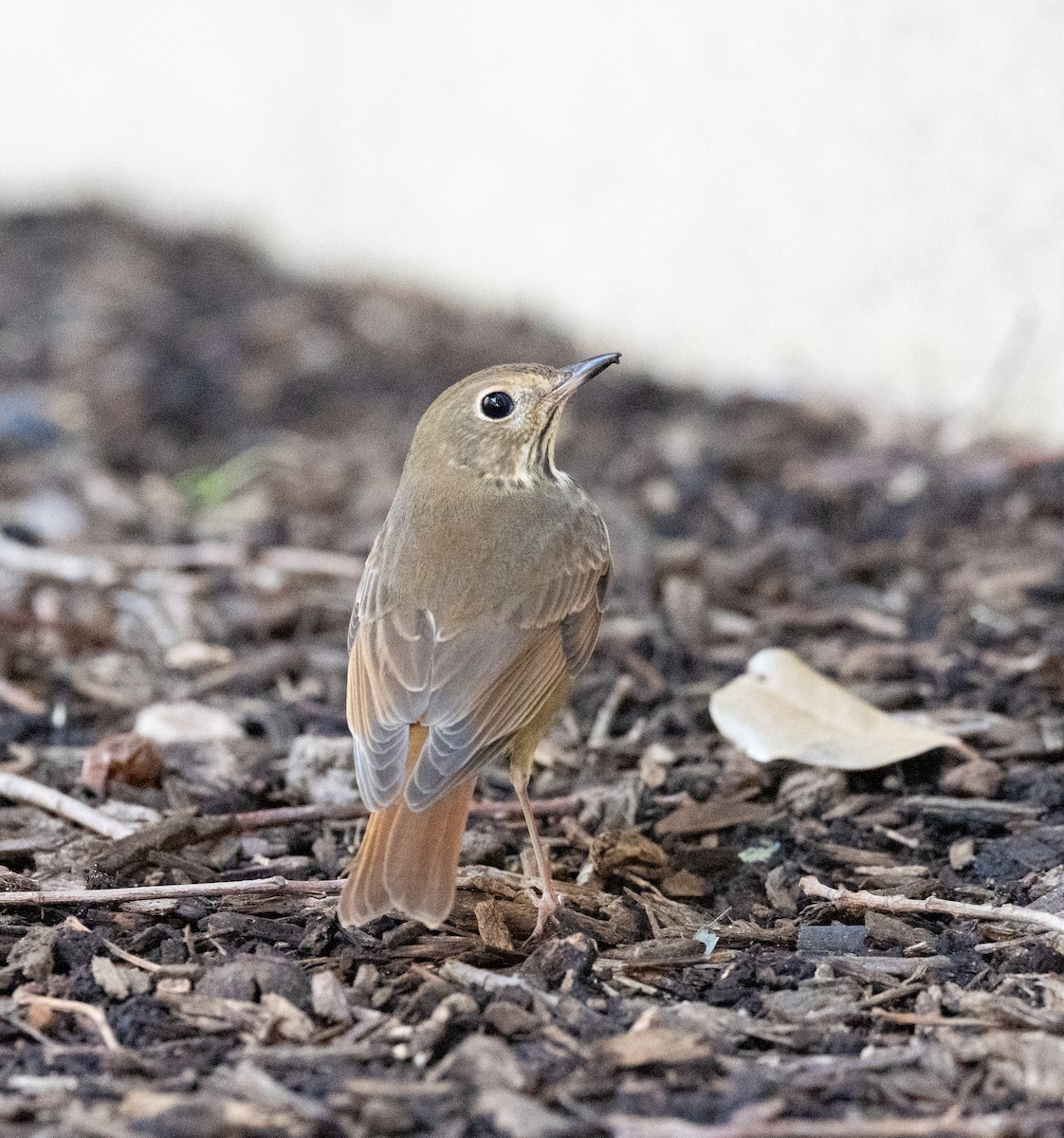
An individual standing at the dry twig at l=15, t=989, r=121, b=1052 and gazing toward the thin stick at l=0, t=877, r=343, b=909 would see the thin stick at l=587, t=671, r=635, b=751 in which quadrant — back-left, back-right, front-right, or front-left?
front-right

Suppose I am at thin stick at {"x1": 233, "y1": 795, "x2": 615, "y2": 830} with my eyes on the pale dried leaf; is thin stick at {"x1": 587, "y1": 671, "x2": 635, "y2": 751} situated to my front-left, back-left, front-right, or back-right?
front-left

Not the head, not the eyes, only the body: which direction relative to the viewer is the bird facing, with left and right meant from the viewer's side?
facing away from the viewer and to the right of the viewer

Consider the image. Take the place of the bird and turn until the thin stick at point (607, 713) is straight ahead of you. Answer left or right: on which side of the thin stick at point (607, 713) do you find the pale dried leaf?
right

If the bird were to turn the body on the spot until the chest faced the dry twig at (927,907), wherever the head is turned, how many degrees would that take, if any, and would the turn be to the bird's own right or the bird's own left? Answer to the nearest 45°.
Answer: approximately 90° to the bird's own right

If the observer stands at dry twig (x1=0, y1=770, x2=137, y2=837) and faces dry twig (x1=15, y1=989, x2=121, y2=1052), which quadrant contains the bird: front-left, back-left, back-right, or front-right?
front-left

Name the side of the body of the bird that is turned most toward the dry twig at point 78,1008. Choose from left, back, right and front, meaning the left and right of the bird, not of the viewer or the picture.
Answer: back

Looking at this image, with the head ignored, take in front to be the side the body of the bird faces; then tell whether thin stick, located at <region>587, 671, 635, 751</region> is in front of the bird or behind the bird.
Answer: in front

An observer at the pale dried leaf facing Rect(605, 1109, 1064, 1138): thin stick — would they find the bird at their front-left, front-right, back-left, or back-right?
front-right

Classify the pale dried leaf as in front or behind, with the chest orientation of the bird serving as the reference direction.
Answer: in front

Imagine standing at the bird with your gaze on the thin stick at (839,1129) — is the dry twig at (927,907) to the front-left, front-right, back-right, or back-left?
front-left
